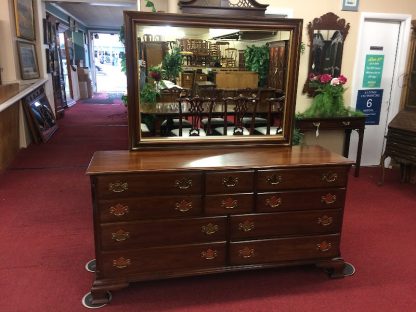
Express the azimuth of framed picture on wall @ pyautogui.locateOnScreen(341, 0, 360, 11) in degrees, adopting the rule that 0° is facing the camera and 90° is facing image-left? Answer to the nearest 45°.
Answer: approximately 0°

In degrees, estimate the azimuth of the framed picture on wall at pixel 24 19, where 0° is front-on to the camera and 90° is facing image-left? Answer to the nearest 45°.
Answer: approximately 315°

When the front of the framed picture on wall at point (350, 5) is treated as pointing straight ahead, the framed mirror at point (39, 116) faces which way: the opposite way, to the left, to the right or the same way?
to the left

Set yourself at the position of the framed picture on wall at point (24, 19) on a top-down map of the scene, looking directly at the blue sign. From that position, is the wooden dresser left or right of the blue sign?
right

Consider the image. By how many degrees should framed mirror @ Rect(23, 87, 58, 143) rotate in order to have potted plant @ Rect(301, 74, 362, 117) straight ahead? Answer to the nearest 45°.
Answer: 0° — it already faces it

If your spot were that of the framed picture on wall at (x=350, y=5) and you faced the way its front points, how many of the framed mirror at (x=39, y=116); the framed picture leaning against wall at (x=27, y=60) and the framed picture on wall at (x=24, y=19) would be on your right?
3

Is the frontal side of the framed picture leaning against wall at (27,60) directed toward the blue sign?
yes

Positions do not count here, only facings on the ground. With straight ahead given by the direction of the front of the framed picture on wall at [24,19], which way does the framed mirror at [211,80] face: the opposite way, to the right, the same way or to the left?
to the right

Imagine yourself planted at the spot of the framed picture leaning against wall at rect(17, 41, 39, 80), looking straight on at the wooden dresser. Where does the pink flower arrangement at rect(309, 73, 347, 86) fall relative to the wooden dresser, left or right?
left

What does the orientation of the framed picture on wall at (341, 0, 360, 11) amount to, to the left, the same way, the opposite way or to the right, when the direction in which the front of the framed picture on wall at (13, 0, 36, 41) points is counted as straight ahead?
to the right

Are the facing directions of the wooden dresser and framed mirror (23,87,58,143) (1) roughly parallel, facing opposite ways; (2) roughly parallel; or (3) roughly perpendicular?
roughly perpendicular
